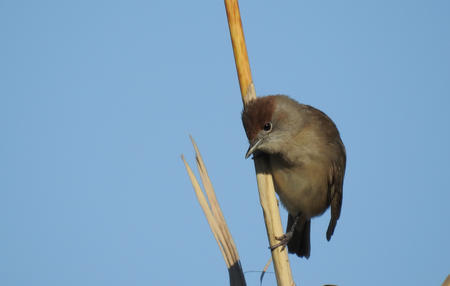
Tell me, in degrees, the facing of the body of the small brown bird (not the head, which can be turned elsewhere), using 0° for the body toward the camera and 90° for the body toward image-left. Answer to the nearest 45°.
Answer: approximately 45°
